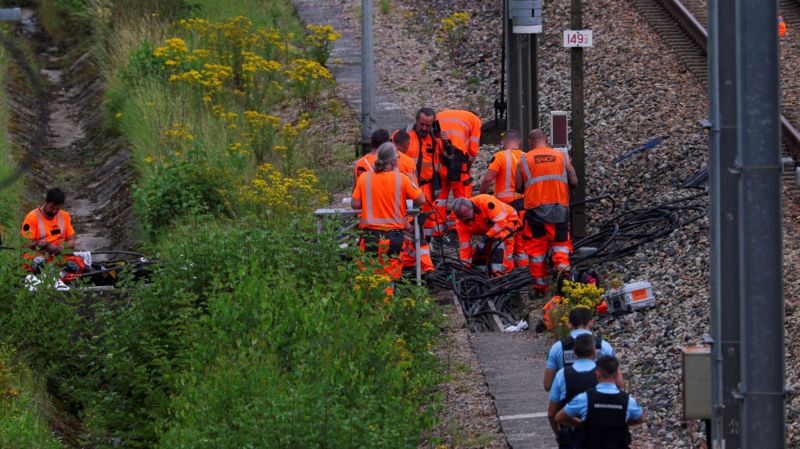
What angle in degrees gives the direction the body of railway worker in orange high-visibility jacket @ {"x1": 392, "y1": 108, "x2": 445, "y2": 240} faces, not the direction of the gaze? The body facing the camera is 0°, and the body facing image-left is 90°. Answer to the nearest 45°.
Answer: approximately 0°

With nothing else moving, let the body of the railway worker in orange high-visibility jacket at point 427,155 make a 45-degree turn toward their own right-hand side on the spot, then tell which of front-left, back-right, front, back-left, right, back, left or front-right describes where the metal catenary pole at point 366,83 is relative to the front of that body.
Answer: back-right

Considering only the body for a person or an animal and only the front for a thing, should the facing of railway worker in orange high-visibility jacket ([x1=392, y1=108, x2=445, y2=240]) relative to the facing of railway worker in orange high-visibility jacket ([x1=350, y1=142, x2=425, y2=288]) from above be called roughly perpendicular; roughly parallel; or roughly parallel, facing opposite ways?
roughly parallel, facing opposite ways

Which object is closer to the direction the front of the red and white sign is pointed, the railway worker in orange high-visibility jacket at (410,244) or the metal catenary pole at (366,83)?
the railway worker in orange high-visibility jacket

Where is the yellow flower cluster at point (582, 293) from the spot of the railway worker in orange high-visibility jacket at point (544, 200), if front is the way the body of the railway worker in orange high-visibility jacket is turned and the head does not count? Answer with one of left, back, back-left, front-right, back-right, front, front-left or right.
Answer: back

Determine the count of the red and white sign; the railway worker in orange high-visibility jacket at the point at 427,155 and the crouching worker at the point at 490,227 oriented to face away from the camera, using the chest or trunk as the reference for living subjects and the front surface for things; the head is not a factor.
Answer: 0

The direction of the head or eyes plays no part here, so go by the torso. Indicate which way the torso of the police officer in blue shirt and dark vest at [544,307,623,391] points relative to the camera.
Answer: away from the camera

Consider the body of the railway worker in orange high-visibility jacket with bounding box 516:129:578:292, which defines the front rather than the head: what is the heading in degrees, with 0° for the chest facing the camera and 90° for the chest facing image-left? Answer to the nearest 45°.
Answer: approximately 180°

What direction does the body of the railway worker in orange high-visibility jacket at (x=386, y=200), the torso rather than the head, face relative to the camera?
away from the camera

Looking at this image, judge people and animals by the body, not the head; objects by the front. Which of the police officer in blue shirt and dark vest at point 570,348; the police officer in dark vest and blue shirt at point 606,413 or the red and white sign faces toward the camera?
the red and white sign

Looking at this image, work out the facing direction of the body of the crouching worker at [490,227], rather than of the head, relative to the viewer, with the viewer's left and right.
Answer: facing the viewer and to the left of the viewer

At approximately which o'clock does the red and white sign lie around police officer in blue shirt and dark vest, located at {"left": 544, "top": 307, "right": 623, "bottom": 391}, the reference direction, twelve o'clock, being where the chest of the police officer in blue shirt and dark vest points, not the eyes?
The red and white sign is roughly at 12 o'clock from the police officer in blue shirt and dark vest.

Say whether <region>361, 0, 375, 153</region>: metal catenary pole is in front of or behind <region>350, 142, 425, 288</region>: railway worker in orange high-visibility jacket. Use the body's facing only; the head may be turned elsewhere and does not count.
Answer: in front

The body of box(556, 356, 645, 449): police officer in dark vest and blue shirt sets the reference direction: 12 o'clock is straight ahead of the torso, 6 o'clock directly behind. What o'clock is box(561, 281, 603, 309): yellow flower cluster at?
The yellow flower cluster is roughly at 12 o'clock from the police officer in dark vest and blue shirt.

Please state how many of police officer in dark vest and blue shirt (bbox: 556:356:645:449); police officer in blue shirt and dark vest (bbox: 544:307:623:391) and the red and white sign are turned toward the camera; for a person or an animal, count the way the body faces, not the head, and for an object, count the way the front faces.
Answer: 1

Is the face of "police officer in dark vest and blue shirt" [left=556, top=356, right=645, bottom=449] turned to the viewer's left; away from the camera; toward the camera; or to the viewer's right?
away from the camera

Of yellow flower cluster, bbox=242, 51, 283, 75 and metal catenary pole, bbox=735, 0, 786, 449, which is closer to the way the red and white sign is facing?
the metal catenary pole
